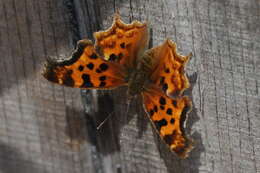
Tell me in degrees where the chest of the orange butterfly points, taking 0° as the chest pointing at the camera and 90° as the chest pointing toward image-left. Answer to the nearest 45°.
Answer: approximately 45°
